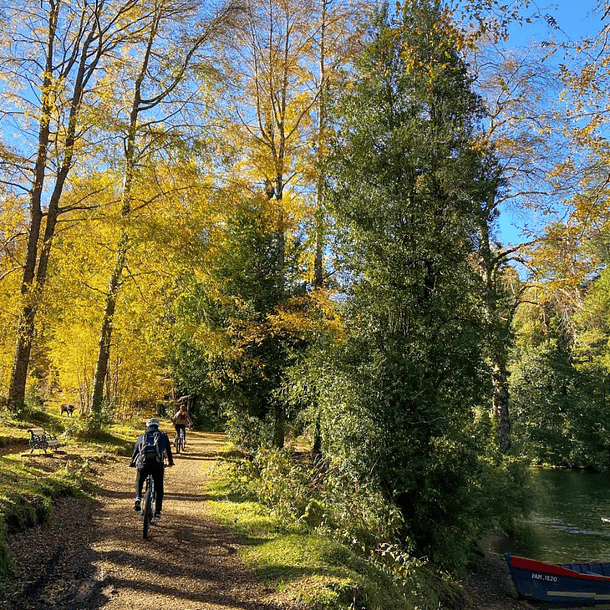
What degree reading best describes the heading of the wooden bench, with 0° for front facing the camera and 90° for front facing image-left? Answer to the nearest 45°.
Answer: approximately 315°
